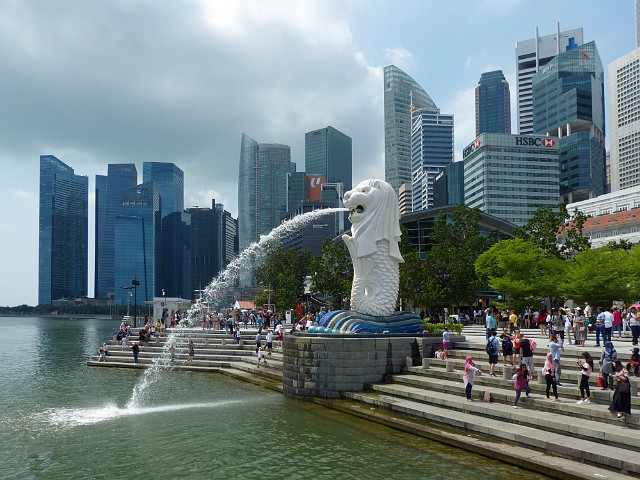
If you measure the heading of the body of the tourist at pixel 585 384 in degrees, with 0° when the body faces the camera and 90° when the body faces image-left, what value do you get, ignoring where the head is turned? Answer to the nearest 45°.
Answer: approximately 90°

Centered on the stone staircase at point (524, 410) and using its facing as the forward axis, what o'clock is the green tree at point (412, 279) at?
The green tree is roughly at 4 o'clock from the stone staircase.

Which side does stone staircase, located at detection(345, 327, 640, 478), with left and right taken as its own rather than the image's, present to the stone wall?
right

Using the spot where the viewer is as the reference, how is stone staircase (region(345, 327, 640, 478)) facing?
facing the viewer and to the left of the viewer

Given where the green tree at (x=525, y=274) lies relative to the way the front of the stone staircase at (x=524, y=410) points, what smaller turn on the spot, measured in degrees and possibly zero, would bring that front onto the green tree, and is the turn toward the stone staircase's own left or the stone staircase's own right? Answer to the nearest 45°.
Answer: approximately 135° to the stone staircase's own right

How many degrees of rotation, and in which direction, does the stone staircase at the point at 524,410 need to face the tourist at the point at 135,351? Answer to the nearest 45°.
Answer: approximately 90° to its right

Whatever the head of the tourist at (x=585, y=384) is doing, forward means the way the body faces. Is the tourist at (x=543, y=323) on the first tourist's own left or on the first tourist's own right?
on the first tourist's own right
